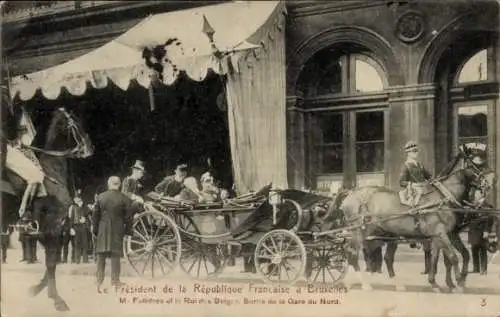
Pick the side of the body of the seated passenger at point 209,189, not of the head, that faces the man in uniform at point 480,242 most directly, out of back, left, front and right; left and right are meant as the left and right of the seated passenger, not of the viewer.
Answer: front

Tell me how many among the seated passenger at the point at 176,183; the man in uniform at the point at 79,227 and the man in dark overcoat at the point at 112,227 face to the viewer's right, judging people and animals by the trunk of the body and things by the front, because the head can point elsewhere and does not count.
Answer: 1

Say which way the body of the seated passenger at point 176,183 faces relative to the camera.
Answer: to the viewer's right

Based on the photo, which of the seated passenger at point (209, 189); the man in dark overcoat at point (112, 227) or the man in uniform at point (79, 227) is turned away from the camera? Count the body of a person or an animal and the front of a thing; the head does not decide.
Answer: the man in dark overcoat

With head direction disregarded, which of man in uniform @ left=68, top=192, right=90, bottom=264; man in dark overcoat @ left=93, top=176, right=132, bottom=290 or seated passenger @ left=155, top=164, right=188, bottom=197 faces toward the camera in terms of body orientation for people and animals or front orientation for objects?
the man in uniform

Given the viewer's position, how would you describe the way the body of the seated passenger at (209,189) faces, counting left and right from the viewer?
facing the viewer and to the right of the viewer

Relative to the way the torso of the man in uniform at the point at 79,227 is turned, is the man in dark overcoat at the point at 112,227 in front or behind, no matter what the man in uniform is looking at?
in front

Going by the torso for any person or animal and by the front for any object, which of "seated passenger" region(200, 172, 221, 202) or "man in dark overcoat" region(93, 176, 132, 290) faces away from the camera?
the man in dark overcoat

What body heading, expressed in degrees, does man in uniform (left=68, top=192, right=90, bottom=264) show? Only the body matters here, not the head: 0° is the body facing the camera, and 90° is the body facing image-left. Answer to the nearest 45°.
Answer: approximately 0°

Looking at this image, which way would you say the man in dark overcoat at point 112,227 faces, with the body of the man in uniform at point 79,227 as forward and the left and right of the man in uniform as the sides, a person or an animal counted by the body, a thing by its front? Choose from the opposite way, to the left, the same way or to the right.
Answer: the opposite way

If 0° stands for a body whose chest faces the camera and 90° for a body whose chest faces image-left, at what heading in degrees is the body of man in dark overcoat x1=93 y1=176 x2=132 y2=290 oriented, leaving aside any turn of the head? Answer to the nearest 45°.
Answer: approximately 180°

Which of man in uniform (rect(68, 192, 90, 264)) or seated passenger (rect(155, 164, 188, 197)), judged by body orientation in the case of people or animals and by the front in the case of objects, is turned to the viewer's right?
the seated passenger
